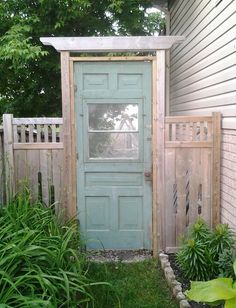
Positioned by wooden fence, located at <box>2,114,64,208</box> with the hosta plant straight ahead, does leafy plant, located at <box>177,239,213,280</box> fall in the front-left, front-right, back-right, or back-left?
front-left

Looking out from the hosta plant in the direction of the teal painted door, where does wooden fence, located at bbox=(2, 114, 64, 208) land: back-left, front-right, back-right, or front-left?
front-left

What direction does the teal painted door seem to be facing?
toward the camera

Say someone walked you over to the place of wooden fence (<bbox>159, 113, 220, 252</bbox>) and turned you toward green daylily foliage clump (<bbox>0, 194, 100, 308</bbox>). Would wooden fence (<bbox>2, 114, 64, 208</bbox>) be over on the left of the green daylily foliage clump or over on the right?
right

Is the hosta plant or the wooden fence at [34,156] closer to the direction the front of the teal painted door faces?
the hosta plant

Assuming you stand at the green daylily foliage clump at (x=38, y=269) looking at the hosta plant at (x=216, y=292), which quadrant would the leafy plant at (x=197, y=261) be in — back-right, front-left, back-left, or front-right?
front-left

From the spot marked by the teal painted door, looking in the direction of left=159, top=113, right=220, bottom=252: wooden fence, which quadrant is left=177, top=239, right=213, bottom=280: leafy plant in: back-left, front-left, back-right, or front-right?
front-right

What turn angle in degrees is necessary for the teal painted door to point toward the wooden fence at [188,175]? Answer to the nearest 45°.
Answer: approximately 90° to its left

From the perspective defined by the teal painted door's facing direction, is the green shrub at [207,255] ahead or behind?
ahead

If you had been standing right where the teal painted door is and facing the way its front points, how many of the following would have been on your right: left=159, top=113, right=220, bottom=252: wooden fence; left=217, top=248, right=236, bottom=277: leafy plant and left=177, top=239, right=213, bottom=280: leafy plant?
0

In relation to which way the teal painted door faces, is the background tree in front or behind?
behind

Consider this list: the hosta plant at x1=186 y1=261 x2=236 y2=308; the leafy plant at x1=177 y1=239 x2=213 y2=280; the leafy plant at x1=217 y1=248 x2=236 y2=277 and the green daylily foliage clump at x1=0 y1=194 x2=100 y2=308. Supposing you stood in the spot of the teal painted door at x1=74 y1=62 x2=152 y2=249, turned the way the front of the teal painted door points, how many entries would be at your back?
0

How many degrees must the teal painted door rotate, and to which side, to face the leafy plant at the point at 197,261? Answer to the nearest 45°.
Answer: approximately 45° to its left

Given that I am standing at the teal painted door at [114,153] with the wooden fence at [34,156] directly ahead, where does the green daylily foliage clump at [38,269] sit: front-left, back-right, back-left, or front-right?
front-left

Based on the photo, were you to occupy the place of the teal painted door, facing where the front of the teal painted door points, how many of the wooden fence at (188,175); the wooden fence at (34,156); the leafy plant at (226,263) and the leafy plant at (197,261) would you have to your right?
1

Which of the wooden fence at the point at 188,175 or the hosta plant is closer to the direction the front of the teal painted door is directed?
the hosta plant

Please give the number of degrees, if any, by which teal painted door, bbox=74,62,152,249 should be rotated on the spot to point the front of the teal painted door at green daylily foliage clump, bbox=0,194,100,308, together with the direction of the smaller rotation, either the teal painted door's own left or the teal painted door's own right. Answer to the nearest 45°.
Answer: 0° — it already faces it

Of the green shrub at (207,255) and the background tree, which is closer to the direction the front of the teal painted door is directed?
the green shrub

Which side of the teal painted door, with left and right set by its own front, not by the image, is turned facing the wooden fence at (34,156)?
right
